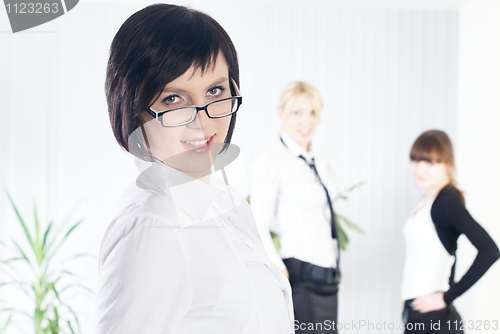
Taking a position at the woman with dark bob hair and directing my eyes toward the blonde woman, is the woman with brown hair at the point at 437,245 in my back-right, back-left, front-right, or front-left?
front-right

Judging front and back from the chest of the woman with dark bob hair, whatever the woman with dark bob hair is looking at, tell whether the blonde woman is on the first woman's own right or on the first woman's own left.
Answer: on the first woman's own left

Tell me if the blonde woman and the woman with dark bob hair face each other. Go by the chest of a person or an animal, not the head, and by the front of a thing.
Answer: no

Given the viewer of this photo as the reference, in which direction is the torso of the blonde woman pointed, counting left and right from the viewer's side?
facing the viewer and to the right of the viewer

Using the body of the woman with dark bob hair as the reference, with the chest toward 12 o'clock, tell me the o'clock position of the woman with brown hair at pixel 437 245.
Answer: The woman with brown hair is roughly at 9 o'clock from the woman with dark bob hair.

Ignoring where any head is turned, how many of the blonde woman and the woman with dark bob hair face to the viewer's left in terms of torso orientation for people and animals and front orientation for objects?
0

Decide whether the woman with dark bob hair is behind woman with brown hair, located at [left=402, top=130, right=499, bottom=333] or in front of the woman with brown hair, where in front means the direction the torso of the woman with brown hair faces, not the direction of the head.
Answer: in front

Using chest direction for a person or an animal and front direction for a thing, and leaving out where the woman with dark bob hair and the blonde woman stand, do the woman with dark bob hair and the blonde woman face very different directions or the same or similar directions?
same or similar directions

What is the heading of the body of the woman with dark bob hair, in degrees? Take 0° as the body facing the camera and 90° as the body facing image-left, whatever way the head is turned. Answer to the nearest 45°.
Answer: approximately 315°
